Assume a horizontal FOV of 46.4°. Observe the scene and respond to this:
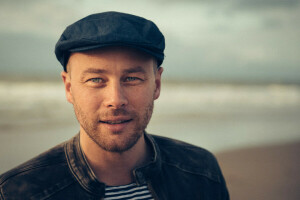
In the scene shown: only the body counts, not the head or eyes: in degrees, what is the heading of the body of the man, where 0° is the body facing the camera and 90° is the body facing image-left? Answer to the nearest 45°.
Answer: approximately 0°
